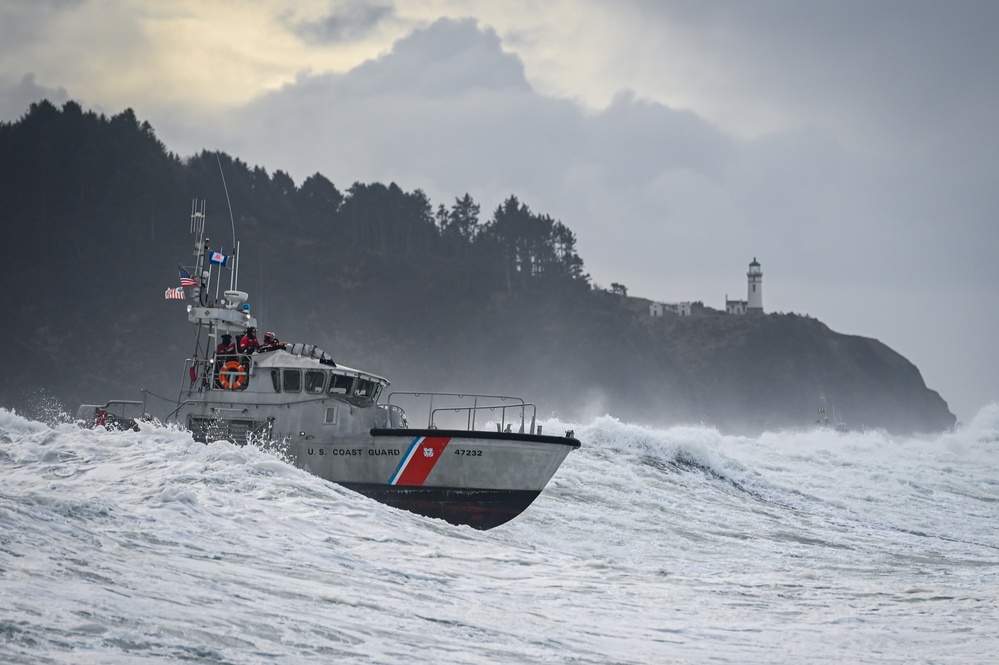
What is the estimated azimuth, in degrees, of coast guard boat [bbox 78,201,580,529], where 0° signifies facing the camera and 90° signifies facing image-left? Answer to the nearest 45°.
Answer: approximately 315°

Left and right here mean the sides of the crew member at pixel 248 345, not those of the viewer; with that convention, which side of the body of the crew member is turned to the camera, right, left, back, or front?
right

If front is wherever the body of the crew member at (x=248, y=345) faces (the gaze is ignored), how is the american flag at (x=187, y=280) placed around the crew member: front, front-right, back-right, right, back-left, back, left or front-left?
back-left
